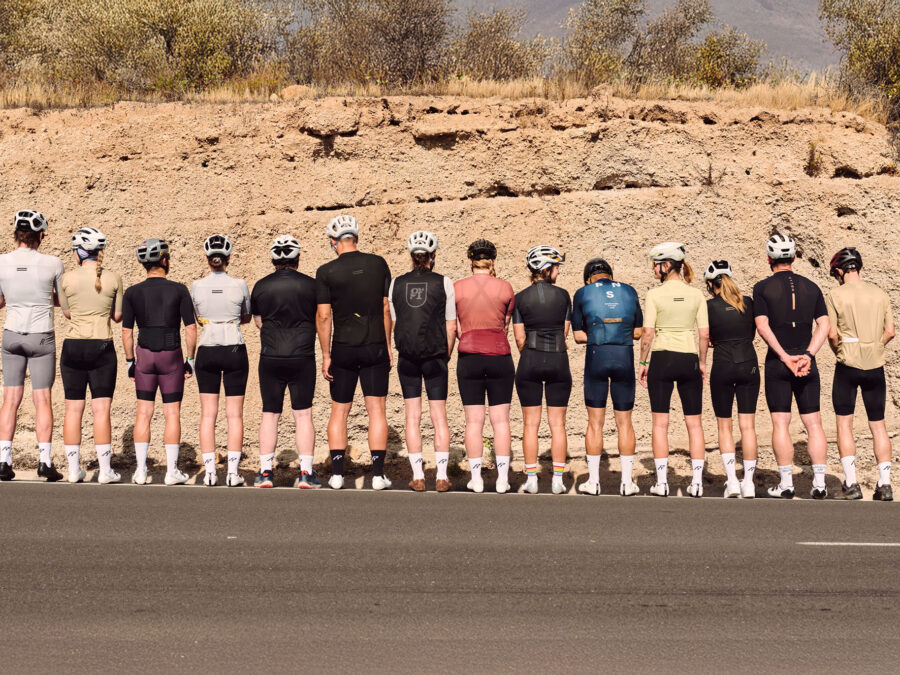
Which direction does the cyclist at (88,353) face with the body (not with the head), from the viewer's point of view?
away from the camera

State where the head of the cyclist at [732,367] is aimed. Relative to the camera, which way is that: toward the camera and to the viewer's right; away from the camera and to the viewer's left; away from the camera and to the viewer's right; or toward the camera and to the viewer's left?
away from the camera and to the viewer's left

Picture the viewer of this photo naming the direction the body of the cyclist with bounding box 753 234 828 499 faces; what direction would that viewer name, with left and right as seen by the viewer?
facing away from the viewer

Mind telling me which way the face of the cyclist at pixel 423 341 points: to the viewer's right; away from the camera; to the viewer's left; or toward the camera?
away from the camera

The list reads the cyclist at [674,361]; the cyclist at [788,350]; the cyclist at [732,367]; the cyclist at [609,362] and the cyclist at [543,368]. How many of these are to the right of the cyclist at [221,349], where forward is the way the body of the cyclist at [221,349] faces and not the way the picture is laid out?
5

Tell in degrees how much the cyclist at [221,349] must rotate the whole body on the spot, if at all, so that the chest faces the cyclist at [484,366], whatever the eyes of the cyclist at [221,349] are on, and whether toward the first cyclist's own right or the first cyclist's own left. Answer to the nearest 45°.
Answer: approximately 90° to the first cyclist's own right

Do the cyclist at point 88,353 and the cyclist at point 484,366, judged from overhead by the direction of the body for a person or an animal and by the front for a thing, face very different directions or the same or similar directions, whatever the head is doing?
same or similar directions

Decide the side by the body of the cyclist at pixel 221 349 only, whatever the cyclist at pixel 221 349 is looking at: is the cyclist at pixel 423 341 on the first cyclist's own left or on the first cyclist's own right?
on the first cyclist's own right

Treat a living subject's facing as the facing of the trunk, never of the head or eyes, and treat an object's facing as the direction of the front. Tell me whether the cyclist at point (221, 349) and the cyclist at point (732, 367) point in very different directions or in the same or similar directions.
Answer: same or similar directions

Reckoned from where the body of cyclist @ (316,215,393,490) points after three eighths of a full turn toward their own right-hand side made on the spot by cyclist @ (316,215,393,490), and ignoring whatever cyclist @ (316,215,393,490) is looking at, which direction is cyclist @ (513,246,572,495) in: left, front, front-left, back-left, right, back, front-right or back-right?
front-left

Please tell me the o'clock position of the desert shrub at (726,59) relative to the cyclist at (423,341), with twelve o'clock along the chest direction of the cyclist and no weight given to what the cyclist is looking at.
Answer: The desert shrub is roughly at 1 o'clock from the cyclist.

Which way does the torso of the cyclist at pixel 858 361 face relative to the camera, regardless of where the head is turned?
away from the camera

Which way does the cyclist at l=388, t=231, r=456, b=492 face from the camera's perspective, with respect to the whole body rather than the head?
away from the camera

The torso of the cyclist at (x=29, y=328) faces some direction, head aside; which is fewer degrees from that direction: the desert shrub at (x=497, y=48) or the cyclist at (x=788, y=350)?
the desert shrub

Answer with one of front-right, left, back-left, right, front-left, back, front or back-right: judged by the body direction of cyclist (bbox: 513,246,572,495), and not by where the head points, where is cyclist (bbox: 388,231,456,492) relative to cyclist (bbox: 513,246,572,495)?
left

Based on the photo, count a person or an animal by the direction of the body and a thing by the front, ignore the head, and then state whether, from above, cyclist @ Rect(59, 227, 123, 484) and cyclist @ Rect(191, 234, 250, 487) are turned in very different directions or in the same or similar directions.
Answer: same or similar directions

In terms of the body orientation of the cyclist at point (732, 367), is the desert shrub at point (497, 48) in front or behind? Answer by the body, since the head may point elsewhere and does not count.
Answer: in front

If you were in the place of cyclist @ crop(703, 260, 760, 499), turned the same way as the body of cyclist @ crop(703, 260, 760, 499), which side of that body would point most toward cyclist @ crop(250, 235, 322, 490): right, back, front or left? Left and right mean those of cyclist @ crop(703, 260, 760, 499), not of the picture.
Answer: left

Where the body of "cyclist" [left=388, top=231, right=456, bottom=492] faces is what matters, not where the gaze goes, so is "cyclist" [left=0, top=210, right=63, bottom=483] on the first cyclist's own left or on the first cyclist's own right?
on the first cyclist's own left

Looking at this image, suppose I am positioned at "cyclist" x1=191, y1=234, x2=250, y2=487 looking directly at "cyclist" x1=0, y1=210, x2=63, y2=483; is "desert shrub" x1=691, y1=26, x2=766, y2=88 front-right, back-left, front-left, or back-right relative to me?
back-right

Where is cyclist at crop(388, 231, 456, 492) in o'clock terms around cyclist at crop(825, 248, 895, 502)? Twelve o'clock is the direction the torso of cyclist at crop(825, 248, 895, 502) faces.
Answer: cyclist at crop(388, 231, 456, 492) is roughly at 8 o'clock from cyclist at crop(825, 248, 895, 502).

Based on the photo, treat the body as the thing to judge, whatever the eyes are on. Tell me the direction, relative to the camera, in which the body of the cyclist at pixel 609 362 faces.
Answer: away from the camera

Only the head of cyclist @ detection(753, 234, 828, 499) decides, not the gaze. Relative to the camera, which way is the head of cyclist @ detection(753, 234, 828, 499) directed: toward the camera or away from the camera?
away from the camera
